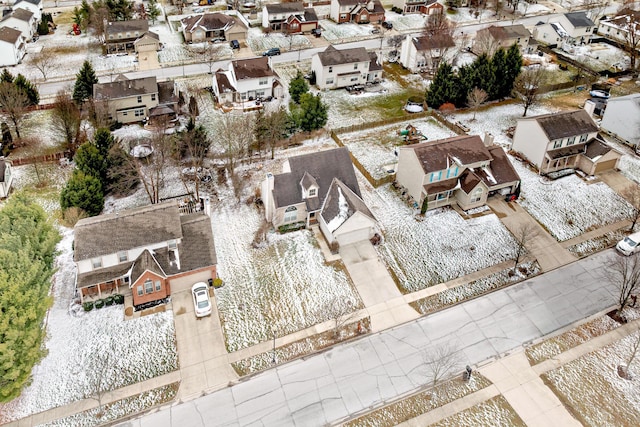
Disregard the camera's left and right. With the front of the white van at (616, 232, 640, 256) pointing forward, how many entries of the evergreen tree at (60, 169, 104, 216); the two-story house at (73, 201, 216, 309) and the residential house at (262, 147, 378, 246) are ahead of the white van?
3

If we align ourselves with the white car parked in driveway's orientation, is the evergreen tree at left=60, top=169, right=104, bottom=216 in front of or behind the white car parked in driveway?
in front

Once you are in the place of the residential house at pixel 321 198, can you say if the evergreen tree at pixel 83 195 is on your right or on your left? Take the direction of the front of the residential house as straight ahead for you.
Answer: on your right

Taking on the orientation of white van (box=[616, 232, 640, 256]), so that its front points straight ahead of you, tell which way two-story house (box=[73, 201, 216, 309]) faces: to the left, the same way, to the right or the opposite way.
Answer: to the left

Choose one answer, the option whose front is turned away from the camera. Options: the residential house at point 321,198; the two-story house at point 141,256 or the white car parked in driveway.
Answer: the white car parked in driveway

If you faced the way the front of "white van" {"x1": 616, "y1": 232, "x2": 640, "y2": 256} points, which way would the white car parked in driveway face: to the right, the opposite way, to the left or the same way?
to the right

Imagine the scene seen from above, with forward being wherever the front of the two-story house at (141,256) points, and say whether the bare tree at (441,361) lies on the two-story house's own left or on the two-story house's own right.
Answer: on the two-story house's own left

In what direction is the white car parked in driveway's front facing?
away from the camera

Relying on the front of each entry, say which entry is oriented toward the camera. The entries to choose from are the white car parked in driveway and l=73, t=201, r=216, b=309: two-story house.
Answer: the two-story house

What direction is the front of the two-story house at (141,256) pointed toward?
toward the camera

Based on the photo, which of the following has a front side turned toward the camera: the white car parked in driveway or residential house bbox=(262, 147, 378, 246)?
the residential house

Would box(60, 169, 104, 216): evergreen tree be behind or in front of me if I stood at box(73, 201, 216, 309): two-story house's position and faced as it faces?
behind

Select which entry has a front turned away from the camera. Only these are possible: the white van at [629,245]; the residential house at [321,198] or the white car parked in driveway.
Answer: the white car parked in driveway
